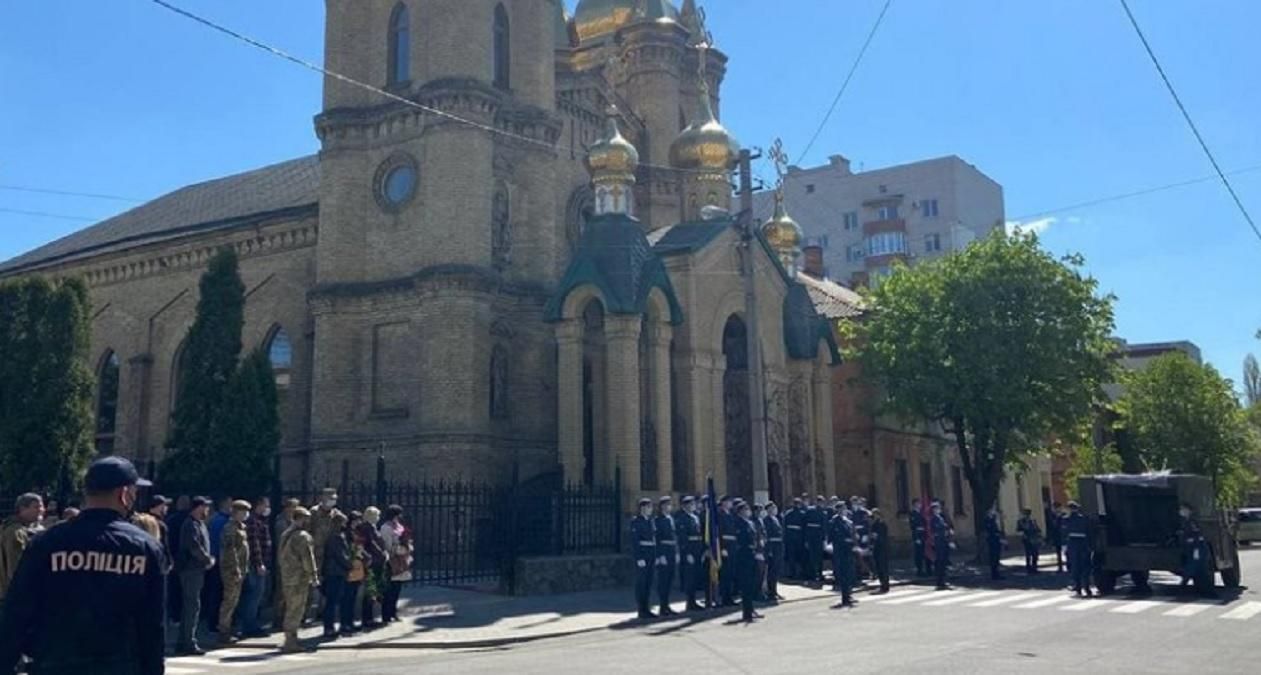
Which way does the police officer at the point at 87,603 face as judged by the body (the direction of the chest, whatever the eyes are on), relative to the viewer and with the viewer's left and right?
facing away from the viewer and to the right of the viewer

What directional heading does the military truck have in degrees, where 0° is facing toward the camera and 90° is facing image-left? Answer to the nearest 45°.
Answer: approximately 225°

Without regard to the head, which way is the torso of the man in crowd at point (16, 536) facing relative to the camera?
to the viewer's right

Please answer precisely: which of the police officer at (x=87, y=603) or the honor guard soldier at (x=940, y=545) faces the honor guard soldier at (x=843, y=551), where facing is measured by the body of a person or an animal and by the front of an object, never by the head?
the police officer at (x=87, y=603)

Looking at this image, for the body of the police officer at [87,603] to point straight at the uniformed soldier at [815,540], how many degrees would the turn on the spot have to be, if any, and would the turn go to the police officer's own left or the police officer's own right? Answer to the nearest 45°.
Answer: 0° — they already face them

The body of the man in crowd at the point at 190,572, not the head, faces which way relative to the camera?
to the viewer's right

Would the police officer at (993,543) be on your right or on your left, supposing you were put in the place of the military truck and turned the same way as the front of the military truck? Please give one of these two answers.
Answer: on your left

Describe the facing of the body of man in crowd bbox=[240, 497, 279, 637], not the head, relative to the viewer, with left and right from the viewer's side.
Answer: facing to the right of the viewer

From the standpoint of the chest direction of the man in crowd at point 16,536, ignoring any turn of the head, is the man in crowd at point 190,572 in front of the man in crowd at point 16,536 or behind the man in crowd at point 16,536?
in front

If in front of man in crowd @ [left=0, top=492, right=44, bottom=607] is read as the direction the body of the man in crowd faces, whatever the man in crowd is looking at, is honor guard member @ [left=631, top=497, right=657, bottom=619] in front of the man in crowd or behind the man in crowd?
in front

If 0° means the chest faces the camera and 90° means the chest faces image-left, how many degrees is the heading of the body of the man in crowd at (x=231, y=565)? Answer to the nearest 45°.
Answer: approximately 270°

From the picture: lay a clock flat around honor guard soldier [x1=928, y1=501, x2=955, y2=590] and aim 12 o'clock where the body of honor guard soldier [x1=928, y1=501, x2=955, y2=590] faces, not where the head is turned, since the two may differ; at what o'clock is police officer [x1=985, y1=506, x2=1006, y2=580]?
police officer [x1=985, y1=506, x2=1006, y2=580] is roughly at 10 o'clock from honor guard soldier [x1=928, y1=501, x2=955, y2=590].
